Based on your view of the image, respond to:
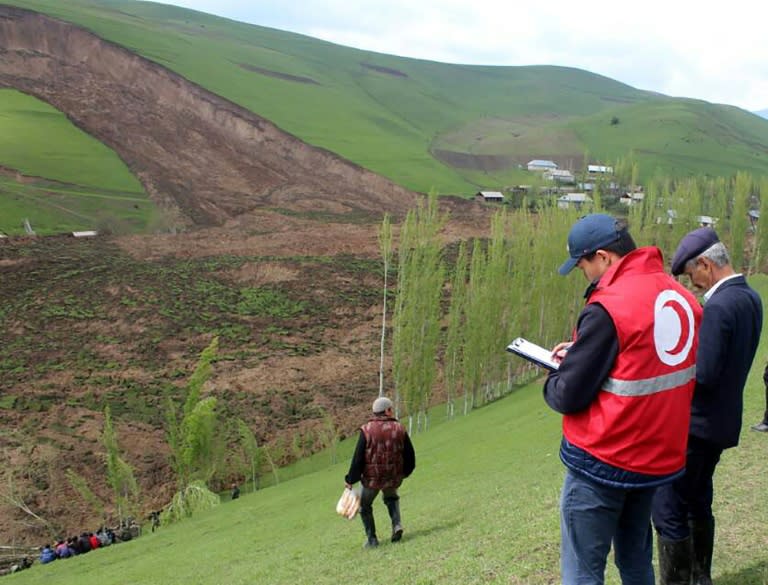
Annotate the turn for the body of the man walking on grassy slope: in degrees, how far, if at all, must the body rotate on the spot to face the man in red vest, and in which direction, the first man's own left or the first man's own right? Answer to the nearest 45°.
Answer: approximately 180°

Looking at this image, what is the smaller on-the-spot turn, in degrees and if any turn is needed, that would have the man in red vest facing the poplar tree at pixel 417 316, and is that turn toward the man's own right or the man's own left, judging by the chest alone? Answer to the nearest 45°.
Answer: approximately 45° to the man's own right

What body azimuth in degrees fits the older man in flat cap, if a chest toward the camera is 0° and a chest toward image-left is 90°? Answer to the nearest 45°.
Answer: approximately 90°

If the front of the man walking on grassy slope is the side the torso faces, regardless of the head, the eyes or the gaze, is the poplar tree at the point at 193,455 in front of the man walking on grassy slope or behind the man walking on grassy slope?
in front

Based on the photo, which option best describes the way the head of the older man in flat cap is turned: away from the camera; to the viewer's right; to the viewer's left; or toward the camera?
to the viewer's left

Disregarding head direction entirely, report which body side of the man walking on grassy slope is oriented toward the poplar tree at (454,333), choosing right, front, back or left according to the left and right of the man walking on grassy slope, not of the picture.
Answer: front

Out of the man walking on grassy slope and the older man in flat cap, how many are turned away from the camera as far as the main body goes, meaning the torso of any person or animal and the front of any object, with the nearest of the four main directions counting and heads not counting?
1

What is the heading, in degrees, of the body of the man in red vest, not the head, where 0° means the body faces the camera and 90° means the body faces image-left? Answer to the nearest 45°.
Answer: approximately 135°

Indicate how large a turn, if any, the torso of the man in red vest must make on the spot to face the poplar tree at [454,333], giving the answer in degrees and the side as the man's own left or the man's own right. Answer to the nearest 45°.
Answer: approximately 45° to the man's own right

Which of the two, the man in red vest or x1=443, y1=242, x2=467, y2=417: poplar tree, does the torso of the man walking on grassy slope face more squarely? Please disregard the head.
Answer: the poplar tree

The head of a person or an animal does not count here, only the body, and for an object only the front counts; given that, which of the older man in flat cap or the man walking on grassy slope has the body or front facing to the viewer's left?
the older man in flat cap

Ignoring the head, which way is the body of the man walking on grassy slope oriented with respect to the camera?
away from the camera

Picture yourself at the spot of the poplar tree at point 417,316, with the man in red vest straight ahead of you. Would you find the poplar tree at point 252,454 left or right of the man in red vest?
right
